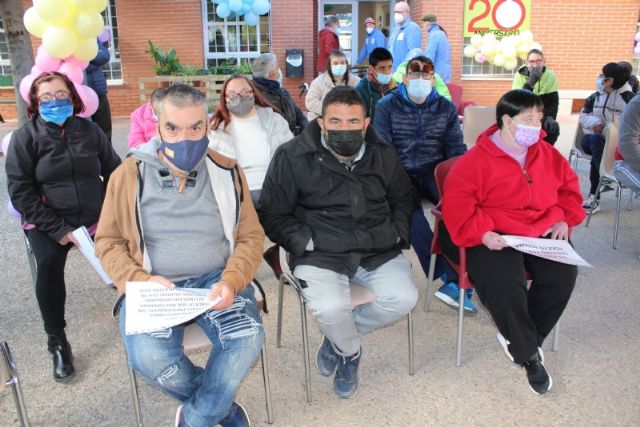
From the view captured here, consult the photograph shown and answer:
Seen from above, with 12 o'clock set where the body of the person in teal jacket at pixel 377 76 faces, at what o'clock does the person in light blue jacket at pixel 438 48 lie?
The person in light blue jacket is roughly at 8 o'clock from the person in teal jacket.

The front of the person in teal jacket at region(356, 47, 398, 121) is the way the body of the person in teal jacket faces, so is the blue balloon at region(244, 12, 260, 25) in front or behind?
behind

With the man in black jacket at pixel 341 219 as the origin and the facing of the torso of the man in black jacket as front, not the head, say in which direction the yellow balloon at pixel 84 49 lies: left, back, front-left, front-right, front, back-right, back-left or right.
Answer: back-right

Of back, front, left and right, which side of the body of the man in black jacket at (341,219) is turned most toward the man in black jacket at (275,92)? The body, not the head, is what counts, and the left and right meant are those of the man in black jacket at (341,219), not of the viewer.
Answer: back
